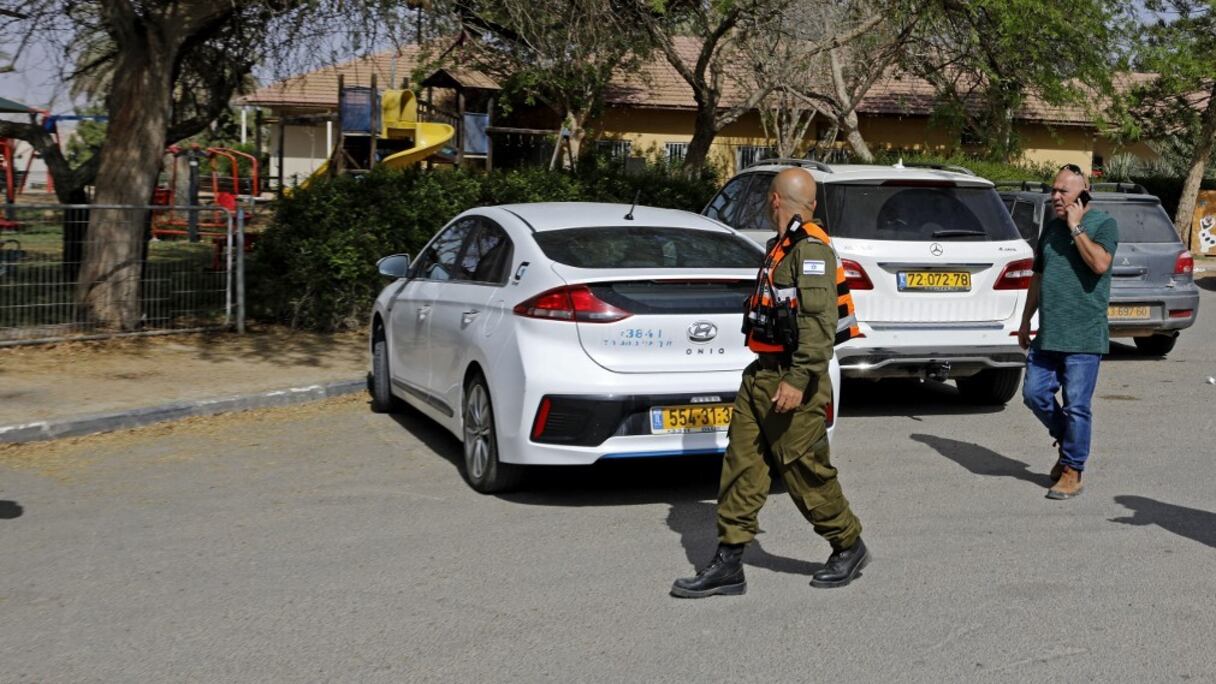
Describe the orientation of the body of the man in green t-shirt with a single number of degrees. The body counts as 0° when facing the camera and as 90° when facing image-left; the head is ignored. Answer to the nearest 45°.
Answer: approximately 45°

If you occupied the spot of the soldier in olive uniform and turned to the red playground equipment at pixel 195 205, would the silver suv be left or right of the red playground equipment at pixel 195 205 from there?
right

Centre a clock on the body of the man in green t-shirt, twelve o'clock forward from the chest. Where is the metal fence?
The metal fence is roughly at 2 o'clock from the man in green t-shirt.

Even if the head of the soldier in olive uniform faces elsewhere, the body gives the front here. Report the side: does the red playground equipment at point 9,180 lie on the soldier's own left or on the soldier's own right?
on the soldier's own right

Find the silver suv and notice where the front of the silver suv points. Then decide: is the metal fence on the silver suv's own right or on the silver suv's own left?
on the silver suv's own left

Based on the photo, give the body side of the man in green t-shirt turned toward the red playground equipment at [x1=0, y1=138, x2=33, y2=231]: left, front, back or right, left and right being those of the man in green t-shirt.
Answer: right

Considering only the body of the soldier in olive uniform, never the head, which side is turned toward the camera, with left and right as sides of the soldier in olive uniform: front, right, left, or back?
left

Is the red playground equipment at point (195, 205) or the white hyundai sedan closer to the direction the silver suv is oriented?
the red playground equipment

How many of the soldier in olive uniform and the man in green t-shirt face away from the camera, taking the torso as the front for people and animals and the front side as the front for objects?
0

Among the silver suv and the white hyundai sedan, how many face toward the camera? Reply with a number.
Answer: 0

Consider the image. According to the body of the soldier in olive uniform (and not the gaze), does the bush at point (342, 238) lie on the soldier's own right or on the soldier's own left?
on the soldier's own right

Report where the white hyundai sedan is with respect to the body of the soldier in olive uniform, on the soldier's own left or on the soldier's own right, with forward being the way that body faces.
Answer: on the soldier's own right

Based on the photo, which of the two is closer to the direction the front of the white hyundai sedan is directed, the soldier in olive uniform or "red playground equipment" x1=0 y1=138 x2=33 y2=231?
the red playground equipment

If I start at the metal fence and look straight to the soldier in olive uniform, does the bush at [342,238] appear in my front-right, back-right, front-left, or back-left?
front-left
